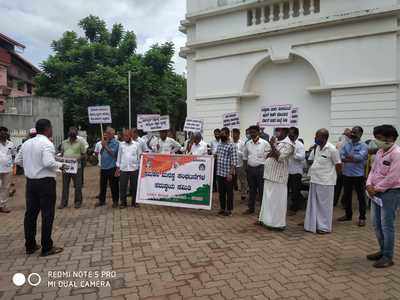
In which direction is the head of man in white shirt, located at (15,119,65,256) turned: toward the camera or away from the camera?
away from the camera

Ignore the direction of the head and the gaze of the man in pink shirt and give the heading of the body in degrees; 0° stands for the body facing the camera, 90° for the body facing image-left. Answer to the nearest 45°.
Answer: approximately 45°

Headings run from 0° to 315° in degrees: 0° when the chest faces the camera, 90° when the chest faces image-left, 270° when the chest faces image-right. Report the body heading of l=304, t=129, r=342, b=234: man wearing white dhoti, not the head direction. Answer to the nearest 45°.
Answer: approximately 45°

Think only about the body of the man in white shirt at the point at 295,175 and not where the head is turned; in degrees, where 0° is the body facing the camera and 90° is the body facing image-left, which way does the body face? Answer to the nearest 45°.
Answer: approximately 45°

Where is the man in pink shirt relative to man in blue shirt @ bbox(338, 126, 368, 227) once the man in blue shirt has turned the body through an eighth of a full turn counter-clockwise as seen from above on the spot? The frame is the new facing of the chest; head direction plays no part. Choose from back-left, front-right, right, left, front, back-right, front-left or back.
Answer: front

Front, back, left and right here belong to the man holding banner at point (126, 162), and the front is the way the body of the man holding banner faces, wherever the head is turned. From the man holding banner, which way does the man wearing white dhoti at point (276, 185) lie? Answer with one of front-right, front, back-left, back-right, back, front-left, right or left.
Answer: front-left

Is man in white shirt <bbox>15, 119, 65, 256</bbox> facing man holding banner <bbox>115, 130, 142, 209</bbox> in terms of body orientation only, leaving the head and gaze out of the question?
yes

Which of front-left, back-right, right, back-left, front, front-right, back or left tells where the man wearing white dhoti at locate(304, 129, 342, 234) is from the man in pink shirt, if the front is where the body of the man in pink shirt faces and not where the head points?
right

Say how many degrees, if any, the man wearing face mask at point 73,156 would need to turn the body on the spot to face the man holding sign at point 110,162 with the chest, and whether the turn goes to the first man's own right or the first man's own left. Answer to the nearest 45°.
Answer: approximately 45° to the first man's own left

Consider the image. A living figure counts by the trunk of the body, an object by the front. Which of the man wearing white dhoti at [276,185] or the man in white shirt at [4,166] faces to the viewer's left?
the man wearing white dhoti
